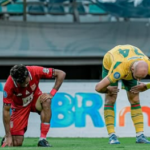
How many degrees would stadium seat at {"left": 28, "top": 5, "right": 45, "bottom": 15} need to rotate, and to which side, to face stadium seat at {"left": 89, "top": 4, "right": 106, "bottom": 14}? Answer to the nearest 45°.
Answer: approximately 90° to its left

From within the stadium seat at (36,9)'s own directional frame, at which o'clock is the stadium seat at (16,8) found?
the stadium seat at (16,8) is roughly at 3 o'clock from the stadium seat at (36,9).

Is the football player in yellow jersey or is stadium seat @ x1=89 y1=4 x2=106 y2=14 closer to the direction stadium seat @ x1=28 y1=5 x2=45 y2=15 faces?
the football player in yellow jersey

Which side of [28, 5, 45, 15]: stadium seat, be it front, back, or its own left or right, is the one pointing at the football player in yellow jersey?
front

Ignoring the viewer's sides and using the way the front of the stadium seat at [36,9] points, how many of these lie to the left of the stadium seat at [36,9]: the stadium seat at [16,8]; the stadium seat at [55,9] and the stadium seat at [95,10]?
2

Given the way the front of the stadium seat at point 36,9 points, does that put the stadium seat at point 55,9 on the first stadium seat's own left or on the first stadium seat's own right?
on the first stadium seat's own left

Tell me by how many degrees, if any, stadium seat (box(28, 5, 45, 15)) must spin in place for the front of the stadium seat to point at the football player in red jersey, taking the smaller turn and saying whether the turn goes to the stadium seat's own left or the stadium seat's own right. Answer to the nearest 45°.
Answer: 0° — it already faces them

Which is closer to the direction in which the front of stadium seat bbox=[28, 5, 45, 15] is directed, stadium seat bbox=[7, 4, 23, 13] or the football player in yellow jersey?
the football player in yellow jersey

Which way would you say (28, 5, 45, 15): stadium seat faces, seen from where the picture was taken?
facing the viewer

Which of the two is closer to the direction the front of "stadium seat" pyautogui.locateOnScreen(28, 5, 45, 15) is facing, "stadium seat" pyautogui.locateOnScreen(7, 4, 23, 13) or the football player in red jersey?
the football player in red jersey
